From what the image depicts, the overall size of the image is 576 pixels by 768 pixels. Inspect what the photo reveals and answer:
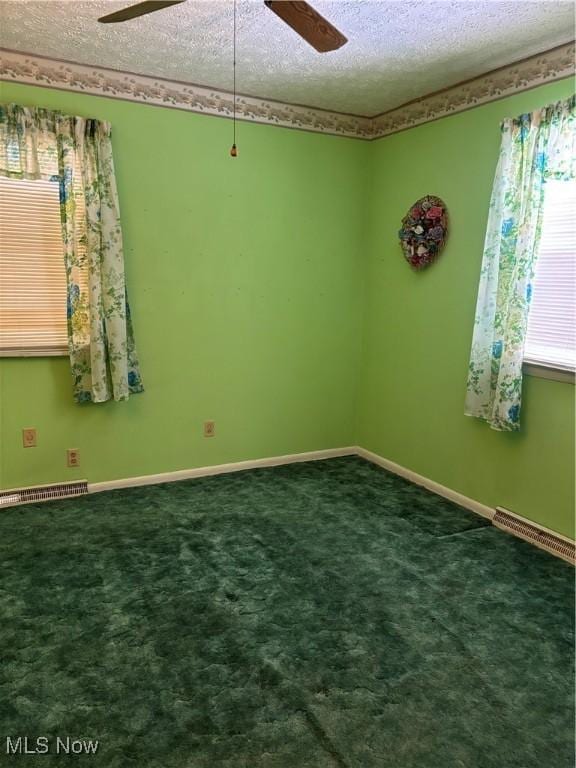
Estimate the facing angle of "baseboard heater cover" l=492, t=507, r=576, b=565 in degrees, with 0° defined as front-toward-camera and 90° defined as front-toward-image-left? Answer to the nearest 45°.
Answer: approximately 45°

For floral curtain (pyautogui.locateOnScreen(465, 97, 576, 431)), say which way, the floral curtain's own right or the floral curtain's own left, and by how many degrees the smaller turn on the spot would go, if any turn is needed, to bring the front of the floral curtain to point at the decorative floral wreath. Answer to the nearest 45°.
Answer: approximately 90° to the floral curtain's own right

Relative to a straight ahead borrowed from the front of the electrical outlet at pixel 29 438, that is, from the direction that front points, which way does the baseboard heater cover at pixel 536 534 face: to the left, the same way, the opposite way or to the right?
to the right

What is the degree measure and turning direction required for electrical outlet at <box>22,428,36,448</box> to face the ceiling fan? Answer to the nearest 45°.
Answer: approximately 45° to its left

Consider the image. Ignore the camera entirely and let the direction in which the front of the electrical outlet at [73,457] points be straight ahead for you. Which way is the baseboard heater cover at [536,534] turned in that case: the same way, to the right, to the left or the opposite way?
to the right

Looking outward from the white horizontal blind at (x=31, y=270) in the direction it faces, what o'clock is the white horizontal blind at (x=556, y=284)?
the white horizontal blind at (x=556, y=284) is roughly at 10 o'clock from the white horizontal blind at (x=31, y=270).

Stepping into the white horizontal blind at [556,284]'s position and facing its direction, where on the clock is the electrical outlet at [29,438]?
The electrical outlet is roughly at 1 o'clock from the white horizontal blind.

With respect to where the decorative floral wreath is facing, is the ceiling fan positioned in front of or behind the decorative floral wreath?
in front

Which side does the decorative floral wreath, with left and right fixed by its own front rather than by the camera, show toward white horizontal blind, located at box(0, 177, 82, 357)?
front
